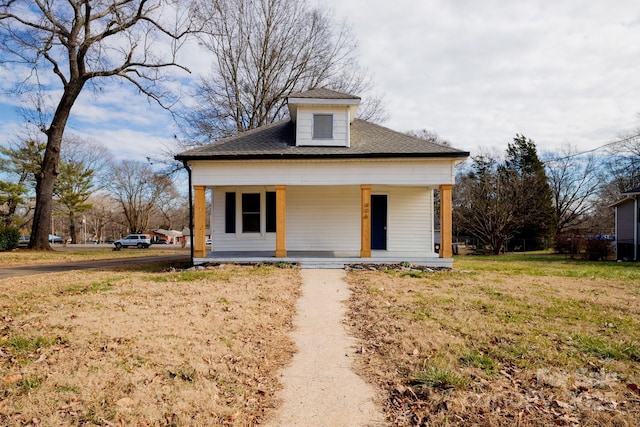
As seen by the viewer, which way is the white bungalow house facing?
toward the camera

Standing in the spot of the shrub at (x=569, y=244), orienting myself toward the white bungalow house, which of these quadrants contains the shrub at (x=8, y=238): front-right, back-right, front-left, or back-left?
front-right

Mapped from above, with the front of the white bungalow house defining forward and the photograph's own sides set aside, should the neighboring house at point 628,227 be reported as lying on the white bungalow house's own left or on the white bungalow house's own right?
on the white bungalow house's own left

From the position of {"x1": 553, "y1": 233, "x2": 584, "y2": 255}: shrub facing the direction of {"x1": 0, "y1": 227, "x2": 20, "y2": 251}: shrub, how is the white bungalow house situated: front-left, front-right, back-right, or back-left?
front-left

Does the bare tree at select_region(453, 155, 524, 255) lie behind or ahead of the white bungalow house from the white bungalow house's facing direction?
behind

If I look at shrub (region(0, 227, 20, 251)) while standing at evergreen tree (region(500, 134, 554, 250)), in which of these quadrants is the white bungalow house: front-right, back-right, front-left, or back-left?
front-left

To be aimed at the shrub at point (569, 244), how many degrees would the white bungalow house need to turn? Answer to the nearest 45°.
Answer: approximately 135° to its left

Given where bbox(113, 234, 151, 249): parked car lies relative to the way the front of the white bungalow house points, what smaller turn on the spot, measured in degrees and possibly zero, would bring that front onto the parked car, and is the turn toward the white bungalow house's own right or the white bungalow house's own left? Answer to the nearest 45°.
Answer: approximately 135° to the white bungalow house's own right

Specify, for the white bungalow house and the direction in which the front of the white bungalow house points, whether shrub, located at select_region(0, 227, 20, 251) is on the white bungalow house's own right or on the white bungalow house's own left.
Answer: on the white bungalow house's own right
